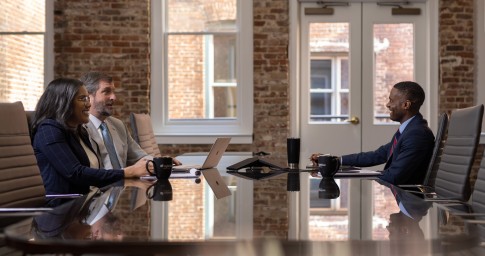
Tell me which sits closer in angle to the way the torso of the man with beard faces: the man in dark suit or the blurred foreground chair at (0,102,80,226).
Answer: the man in dark suit

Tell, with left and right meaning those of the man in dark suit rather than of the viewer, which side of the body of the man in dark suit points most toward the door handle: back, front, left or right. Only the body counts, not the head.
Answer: right

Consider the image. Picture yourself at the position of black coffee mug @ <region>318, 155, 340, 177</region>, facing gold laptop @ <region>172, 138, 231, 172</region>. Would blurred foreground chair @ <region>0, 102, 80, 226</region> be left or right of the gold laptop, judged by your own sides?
left

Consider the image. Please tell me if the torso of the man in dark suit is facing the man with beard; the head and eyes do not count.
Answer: yes

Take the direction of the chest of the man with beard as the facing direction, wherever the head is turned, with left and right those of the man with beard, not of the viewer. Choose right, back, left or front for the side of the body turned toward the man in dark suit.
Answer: front

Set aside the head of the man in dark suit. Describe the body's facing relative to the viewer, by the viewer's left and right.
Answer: facing to the left of the viewer

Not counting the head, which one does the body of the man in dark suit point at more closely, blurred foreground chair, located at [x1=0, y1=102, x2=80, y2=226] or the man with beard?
the man with beard

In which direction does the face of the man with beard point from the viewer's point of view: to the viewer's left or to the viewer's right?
to the viewer's right

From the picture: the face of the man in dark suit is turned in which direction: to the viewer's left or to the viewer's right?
to the viewer's left

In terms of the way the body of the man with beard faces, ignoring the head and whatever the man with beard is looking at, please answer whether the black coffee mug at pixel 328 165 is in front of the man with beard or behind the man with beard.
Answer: in front

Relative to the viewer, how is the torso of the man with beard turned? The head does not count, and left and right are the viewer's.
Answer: facing the viewer and to the right of the viewer

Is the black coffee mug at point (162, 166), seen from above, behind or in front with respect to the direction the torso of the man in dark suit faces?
in front

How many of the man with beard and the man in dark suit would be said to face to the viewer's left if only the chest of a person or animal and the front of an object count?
1

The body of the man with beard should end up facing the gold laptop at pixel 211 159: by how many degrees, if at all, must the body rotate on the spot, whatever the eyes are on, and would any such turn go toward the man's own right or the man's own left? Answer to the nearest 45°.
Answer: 0° — they already face it
